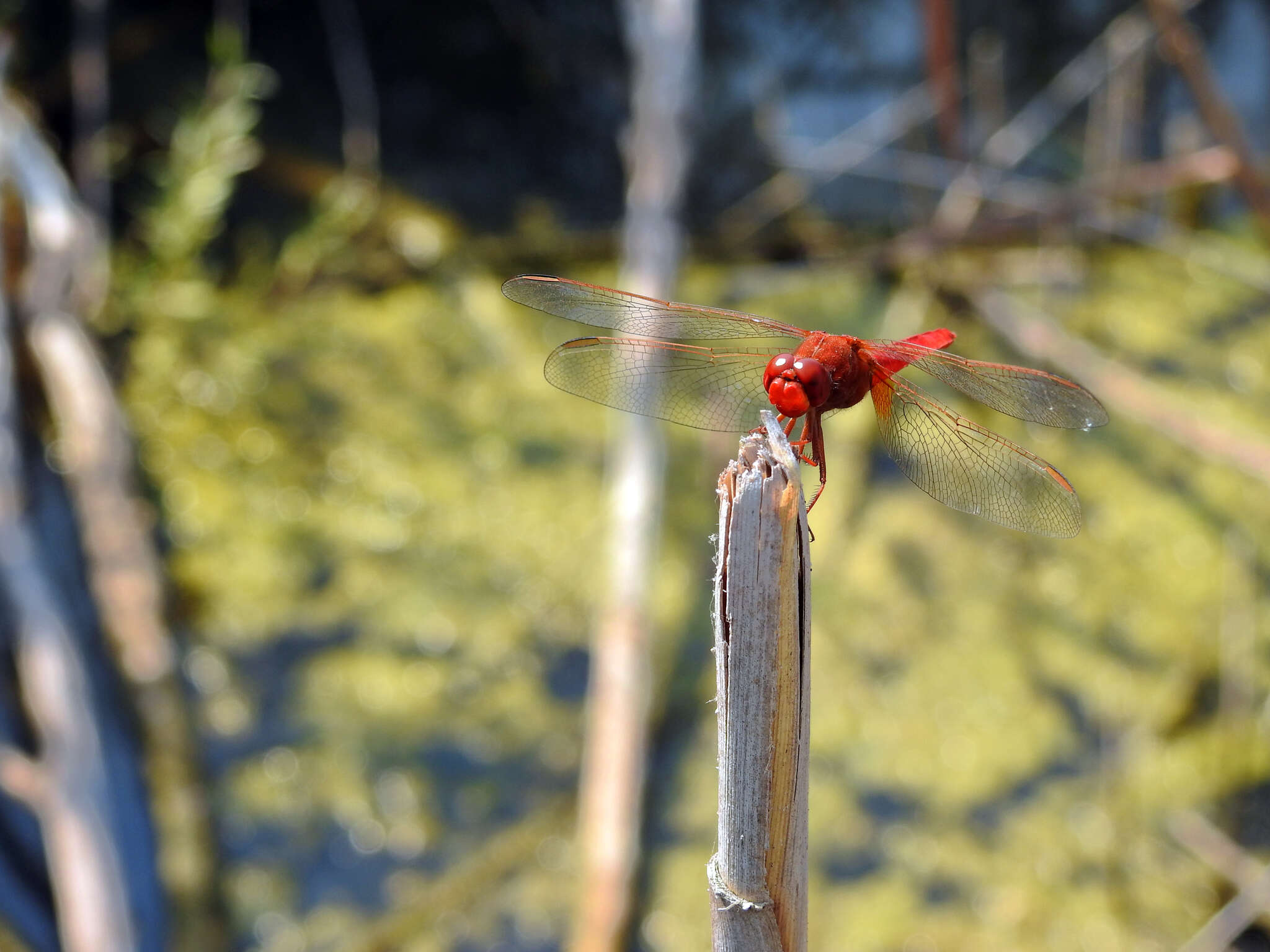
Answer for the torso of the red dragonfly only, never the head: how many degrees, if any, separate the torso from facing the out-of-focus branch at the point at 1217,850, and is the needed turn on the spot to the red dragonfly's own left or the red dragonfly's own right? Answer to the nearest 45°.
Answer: approximately 180°

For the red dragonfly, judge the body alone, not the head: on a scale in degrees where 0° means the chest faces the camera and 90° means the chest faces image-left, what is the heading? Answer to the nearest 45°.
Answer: approximately 45°

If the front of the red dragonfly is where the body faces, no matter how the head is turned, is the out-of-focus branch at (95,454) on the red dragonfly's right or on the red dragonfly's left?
on the red dragonfly's right

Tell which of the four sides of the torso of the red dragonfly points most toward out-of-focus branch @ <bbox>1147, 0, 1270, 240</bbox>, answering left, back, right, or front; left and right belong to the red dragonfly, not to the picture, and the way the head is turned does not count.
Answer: back

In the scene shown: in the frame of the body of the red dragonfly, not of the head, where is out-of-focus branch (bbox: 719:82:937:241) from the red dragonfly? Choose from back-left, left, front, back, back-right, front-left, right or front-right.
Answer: back-right

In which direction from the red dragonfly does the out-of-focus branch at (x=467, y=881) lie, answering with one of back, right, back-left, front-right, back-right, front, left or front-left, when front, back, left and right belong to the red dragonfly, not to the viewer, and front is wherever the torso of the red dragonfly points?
right

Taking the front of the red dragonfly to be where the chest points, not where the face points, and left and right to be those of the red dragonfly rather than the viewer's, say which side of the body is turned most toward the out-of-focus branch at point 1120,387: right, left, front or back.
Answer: back
